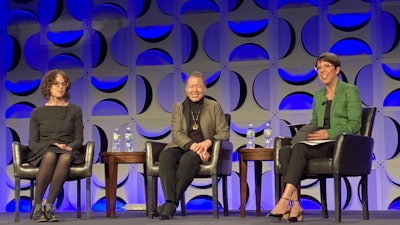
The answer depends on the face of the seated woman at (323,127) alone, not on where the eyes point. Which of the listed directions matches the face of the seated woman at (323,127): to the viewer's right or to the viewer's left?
to the viewer's left

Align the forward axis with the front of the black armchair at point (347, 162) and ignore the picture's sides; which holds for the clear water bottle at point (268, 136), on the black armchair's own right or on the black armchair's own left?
on the black armchair's own right

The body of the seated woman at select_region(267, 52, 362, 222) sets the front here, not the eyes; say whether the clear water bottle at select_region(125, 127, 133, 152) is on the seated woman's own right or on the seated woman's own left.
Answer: on the seated woman's own right

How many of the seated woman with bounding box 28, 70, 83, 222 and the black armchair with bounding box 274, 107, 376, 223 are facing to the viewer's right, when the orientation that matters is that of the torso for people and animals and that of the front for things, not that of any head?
0

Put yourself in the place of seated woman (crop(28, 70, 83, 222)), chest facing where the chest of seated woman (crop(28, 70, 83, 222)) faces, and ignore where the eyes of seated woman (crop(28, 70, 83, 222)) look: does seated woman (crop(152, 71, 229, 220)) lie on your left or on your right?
on your left

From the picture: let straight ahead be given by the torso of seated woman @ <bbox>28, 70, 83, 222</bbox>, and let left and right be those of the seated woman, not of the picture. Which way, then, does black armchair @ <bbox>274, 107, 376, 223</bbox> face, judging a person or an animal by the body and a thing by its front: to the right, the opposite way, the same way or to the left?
to the right

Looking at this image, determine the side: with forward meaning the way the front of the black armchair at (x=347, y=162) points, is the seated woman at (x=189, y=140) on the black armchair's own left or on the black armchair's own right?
on the black armchair's own right

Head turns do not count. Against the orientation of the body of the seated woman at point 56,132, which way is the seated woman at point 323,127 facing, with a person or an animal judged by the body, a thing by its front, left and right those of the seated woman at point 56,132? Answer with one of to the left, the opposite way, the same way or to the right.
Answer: to the right

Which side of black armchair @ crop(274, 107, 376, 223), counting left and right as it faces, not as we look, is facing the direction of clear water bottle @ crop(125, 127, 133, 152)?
right

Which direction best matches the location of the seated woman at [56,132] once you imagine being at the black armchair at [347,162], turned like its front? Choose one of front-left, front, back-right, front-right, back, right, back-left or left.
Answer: front-right

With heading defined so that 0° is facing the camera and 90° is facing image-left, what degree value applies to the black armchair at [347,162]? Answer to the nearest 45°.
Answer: approximately 45°
